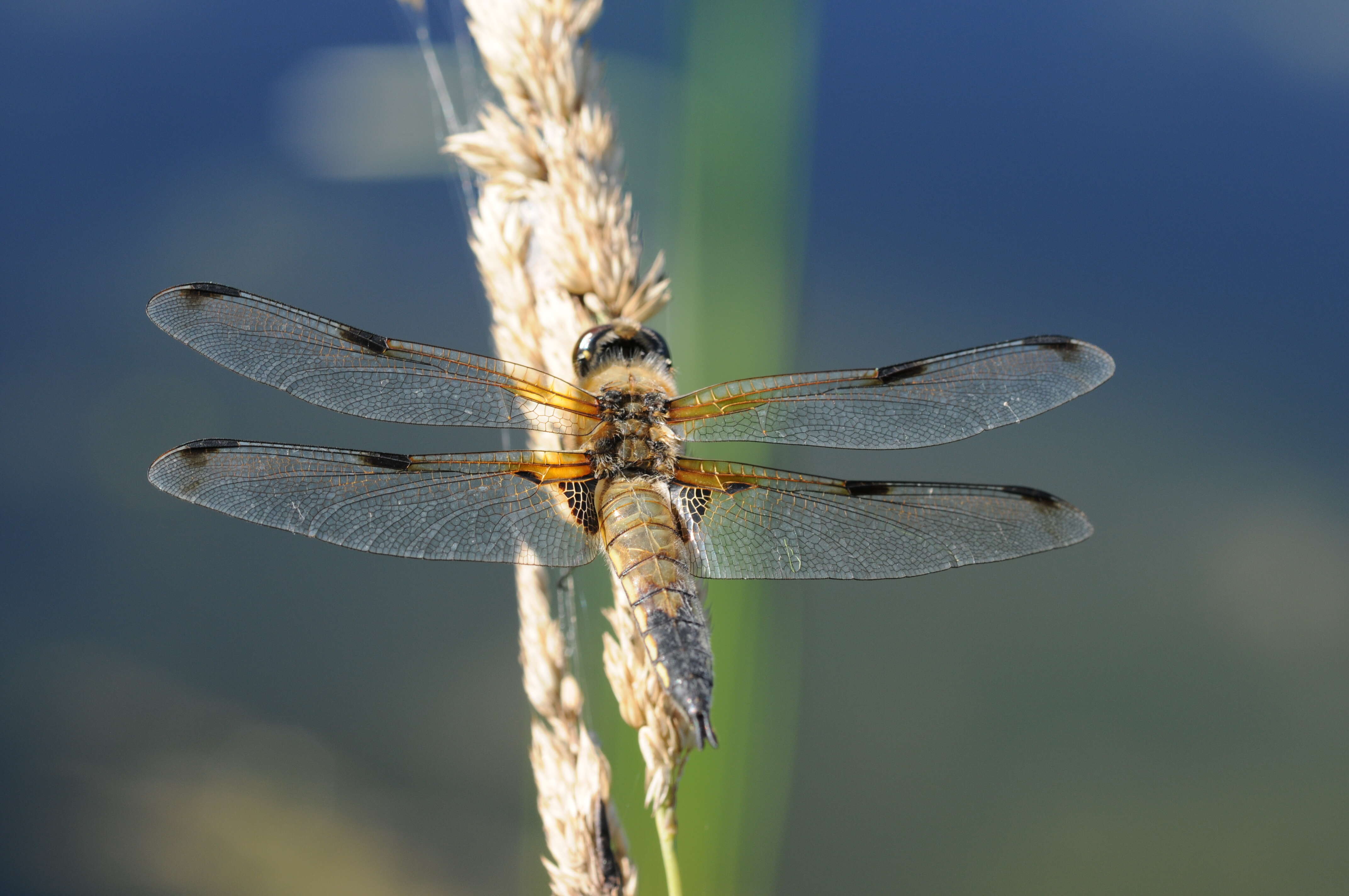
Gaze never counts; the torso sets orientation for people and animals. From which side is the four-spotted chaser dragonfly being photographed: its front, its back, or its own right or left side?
back
